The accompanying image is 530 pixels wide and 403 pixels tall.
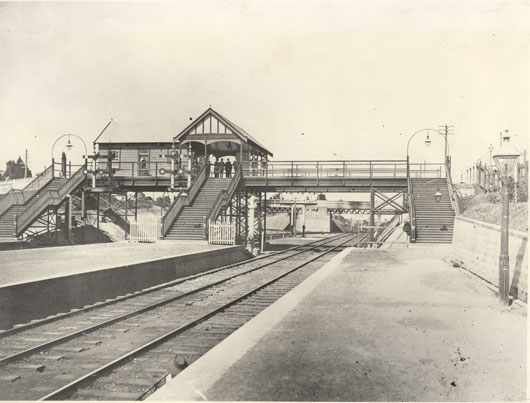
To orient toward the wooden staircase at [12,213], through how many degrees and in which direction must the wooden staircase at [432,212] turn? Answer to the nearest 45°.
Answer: approximately 90° to its right

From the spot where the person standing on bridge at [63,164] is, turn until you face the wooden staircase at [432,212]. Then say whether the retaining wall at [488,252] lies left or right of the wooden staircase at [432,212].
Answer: right

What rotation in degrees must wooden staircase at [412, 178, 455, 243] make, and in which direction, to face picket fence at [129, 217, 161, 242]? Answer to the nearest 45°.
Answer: approximately 90° to its right

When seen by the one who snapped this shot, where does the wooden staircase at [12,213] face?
facing the viewer and to the left of the viewer

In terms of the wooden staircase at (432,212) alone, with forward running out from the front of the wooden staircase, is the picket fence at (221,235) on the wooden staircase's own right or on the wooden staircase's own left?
on the wooden staircase's own right

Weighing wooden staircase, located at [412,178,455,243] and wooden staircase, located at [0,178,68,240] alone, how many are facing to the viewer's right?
0

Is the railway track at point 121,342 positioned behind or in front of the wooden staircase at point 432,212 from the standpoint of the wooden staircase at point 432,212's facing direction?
in front

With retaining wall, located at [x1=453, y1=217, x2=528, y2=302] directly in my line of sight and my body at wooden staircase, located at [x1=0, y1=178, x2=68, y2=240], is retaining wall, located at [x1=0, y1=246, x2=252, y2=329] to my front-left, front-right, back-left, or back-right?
front-right

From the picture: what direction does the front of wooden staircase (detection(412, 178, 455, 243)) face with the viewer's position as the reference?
facing the viewer

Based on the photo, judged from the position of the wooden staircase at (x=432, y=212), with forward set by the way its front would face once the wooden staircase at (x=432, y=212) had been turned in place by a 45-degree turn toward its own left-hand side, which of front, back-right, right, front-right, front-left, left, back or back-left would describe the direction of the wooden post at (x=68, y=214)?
back-right
